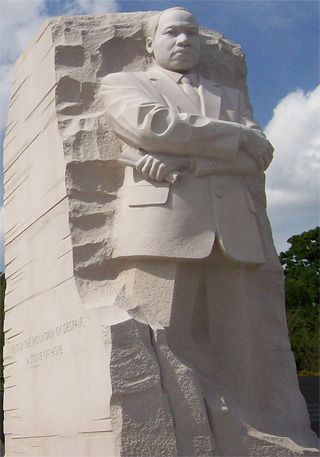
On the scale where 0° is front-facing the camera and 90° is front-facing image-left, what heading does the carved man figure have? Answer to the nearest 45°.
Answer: approximately 315°
